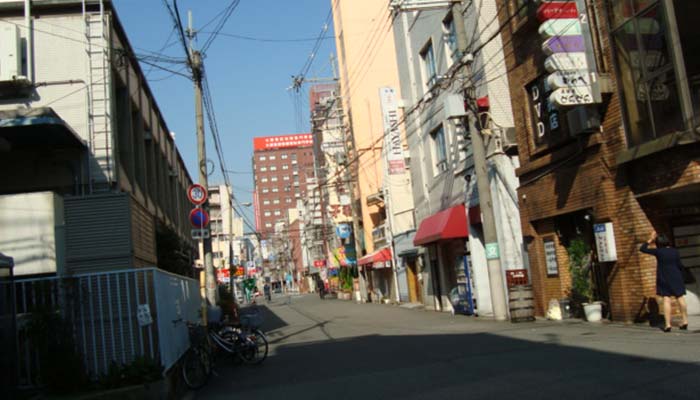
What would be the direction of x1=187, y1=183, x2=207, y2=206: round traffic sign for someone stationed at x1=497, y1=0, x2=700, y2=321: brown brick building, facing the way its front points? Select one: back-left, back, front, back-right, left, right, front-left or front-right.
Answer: front-right

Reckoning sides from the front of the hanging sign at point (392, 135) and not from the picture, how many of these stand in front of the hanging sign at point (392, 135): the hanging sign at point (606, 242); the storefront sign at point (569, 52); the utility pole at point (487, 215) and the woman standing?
4

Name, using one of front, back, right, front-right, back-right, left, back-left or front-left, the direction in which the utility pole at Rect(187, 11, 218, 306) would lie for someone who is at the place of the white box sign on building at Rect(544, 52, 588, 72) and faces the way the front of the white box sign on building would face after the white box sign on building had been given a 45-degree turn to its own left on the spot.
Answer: back-right

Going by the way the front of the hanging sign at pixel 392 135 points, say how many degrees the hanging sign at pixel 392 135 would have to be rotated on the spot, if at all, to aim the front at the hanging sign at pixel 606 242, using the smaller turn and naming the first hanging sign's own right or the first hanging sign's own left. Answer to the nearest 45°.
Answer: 0° — it already faces it

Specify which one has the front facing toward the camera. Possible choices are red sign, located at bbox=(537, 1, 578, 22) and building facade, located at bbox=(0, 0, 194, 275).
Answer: the red sign

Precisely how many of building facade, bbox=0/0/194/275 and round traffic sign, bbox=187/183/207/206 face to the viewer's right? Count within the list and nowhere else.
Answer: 1

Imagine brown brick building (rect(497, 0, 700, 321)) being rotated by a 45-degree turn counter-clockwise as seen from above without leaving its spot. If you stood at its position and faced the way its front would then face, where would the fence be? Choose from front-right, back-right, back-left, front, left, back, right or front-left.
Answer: front-right

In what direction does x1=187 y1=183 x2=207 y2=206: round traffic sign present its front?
toward the camera

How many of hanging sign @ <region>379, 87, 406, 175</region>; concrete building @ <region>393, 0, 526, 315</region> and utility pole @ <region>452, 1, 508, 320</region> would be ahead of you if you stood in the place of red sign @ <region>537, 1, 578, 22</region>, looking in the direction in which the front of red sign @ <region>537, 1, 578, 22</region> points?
0

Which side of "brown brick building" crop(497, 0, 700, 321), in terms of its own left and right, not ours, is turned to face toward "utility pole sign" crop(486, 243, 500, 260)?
right

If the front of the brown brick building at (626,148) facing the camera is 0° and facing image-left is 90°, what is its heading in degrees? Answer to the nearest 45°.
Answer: approximately 45°

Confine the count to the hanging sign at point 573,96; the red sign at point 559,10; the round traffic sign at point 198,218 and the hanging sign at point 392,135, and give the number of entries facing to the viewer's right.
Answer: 0

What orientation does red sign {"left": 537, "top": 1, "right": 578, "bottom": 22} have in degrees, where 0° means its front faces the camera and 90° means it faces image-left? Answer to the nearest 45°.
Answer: approximately 0°

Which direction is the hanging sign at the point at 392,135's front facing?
toward the camera

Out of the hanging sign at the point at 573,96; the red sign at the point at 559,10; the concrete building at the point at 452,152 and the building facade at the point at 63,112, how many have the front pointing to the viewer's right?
1

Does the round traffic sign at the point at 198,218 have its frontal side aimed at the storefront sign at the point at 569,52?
no

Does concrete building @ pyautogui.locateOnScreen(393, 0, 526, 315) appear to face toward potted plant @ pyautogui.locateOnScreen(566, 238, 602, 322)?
no
